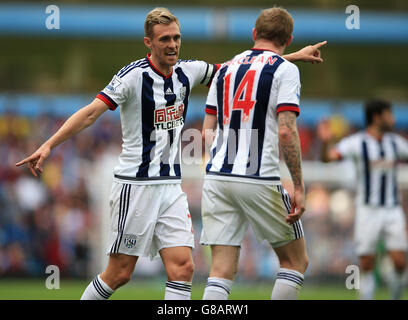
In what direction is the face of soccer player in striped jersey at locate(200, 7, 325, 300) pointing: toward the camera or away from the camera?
away from the camera

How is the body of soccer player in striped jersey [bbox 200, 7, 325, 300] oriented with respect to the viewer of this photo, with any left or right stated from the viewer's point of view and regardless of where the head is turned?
facing away from the viewer and to the right of the viewer

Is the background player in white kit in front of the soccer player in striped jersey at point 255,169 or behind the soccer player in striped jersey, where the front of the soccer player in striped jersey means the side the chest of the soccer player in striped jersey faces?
in front

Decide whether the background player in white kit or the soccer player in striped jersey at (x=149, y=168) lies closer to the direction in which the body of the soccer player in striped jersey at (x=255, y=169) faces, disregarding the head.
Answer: the background player in white kit

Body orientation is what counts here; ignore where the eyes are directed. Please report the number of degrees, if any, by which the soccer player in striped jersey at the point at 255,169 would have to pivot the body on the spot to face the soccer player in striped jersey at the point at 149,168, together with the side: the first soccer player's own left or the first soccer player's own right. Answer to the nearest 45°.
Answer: approximately 135° to the first soccer player's own left

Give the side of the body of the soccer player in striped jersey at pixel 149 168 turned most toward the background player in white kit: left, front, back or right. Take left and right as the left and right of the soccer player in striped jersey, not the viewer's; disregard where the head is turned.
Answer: left

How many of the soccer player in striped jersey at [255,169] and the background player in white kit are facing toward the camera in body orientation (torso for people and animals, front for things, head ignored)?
1
